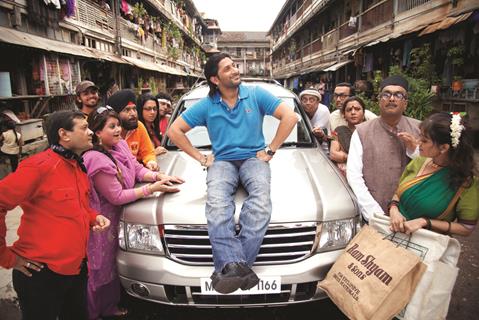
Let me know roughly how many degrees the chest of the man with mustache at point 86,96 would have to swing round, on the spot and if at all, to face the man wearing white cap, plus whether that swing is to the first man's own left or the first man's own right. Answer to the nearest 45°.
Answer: approximately 45° to the first man's own left

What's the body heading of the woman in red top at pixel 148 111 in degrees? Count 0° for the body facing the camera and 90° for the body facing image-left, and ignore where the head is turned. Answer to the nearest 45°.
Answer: approximately 315°

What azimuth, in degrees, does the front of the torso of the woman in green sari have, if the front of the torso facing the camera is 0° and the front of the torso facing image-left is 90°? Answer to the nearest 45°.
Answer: approximately 45°

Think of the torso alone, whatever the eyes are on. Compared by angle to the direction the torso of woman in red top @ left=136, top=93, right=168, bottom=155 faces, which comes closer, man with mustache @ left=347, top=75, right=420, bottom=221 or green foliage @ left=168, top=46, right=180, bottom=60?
the man with mustache

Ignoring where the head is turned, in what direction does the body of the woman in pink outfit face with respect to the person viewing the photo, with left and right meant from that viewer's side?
facing to the right of the viewer

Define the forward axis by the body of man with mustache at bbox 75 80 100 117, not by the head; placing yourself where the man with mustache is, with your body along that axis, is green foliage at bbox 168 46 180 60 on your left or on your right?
on your left

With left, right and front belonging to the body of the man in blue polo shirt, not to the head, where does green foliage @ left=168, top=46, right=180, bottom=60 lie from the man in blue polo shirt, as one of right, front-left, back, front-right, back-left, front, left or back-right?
back

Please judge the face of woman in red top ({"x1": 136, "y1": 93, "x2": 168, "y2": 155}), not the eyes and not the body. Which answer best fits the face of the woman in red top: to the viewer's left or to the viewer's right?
to the viewer's right
